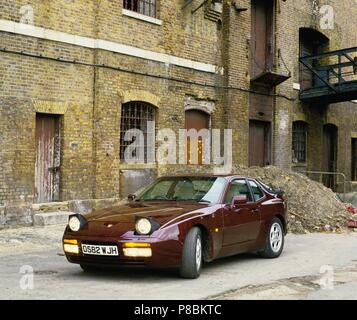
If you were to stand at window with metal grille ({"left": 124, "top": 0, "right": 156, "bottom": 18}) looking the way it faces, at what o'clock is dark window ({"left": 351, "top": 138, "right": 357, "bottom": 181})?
The dark window is roughly at 9 o'clock from the window with metal grille.

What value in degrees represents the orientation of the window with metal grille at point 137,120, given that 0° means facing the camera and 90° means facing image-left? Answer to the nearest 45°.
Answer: approximately 0°

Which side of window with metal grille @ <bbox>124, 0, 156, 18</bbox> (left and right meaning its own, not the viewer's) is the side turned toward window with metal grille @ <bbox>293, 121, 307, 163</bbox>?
left

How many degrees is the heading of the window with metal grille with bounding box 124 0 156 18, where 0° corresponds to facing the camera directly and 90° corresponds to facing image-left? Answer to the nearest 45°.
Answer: approximately 315°

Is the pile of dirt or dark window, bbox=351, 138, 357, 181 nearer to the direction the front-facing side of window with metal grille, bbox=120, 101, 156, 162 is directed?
the pile of dirt

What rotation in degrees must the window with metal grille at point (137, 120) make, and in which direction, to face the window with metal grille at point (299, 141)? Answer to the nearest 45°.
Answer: approximately 135° to its left

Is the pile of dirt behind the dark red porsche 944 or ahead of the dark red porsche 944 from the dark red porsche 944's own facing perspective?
behind

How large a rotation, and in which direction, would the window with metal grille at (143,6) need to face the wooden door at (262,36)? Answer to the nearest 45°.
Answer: approximately 90° to its left

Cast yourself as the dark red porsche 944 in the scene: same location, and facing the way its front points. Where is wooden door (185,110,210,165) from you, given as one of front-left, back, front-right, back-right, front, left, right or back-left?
back-right

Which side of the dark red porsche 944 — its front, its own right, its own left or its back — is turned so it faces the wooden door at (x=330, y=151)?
back

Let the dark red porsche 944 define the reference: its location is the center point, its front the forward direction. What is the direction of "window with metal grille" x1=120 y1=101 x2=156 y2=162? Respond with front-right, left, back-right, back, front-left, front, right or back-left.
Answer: back-right

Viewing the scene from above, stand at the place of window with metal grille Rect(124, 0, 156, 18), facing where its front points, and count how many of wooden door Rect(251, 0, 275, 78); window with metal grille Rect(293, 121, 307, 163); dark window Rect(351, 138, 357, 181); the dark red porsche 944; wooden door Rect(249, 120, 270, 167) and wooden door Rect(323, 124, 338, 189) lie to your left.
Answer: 5
